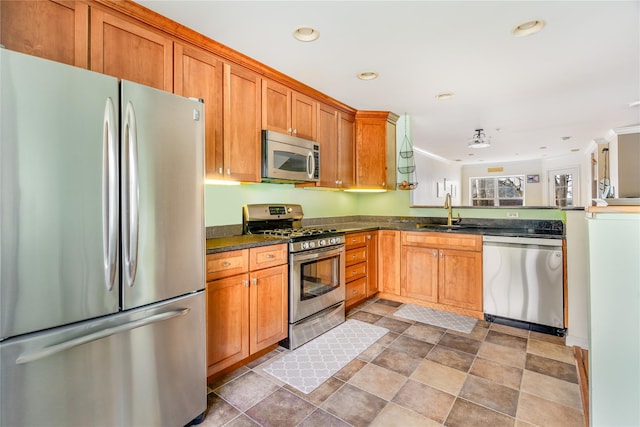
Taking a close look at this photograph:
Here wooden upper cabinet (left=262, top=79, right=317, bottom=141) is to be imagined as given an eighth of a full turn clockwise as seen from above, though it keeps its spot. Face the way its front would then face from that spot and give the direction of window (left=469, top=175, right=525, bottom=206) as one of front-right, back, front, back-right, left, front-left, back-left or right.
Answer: back-left

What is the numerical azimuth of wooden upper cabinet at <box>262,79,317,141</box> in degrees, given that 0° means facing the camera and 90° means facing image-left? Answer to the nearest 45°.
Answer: approximately 315°

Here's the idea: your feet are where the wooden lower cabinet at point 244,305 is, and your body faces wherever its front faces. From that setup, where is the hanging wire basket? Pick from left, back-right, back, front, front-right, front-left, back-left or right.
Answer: left

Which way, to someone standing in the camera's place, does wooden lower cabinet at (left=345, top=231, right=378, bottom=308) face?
facing the viewer and to the right of the viewer

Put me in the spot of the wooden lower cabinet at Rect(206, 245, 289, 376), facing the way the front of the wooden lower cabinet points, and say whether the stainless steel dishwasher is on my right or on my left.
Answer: on my left

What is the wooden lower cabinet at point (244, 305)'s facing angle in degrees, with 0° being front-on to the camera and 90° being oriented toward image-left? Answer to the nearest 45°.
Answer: approximately 315°

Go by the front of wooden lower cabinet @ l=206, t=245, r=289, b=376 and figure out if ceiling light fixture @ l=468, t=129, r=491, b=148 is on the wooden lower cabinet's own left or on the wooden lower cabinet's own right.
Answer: on the wooden lower cabinet's own left

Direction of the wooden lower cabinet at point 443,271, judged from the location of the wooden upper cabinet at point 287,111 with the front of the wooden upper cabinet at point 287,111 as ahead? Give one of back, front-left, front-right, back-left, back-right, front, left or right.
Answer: front-left

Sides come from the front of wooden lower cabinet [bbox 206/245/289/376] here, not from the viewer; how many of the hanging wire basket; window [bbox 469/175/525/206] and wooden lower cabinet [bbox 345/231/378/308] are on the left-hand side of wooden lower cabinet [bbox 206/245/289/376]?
3

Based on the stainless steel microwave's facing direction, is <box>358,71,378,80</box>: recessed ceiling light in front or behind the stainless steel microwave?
in front

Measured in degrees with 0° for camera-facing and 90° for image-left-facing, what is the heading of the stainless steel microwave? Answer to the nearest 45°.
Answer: approximately 315°

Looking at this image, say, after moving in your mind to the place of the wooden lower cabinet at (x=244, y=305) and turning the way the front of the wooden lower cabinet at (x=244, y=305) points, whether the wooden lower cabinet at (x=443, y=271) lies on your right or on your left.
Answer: on your left
